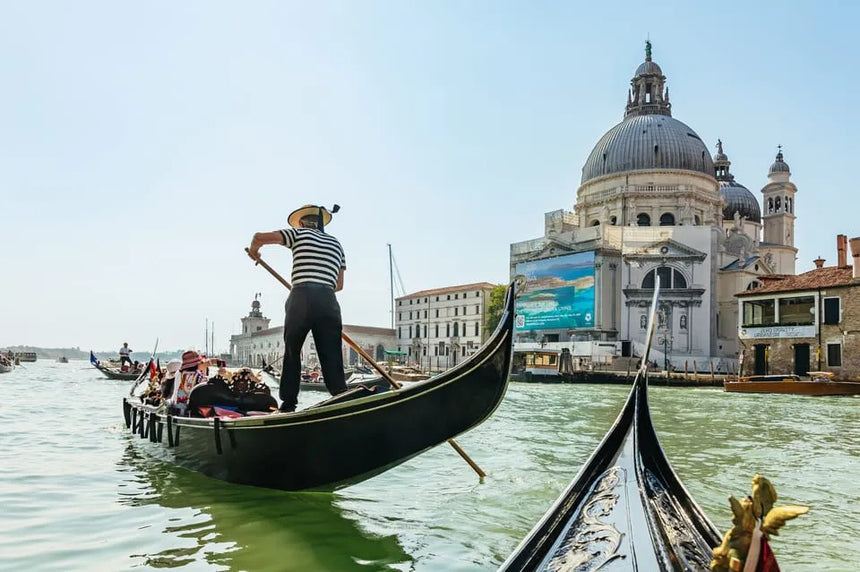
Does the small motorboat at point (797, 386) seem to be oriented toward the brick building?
no

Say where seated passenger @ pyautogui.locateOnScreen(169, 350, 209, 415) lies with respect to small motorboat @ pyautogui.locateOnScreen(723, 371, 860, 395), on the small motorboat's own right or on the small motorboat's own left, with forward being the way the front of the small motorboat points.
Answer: on the small motorboat's own left

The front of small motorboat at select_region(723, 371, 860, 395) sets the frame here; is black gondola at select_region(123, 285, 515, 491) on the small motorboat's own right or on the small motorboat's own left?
on the small motorboat's own left

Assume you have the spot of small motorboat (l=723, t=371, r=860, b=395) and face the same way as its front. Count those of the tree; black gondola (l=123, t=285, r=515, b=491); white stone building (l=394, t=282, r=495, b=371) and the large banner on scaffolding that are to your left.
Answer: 1

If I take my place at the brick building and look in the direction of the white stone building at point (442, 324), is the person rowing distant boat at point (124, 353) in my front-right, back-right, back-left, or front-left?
front-left

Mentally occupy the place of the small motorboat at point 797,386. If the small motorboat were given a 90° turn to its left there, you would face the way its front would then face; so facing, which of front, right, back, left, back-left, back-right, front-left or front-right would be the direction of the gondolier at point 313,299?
front

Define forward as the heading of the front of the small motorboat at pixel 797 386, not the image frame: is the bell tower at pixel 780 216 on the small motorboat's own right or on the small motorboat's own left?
on the small motorboat's own right

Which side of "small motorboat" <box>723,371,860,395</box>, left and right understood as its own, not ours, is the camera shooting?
left

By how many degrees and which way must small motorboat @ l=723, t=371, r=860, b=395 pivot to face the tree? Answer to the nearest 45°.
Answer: approximately 45° to its right
